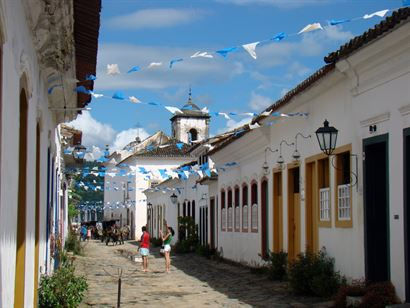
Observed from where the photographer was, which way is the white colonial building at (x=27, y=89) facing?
facing to the right of the viewer

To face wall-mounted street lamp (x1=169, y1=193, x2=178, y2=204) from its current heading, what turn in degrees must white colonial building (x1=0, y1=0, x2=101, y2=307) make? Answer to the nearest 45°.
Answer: approximately 90° to its left

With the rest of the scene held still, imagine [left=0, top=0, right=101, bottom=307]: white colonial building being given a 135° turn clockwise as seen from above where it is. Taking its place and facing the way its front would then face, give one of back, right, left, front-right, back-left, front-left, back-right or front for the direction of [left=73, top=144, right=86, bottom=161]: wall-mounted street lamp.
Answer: back-right

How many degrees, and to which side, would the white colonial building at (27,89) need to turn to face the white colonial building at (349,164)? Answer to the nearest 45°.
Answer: approximately 45° to its left

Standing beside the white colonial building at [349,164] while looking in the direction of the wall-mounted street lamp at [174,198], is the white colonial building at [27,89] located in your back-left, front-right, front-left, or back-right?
back-left

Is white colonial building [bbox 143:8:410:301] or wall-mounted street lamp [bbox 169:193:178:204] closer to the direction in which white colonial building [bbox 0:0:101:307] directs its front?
the white colonial building
